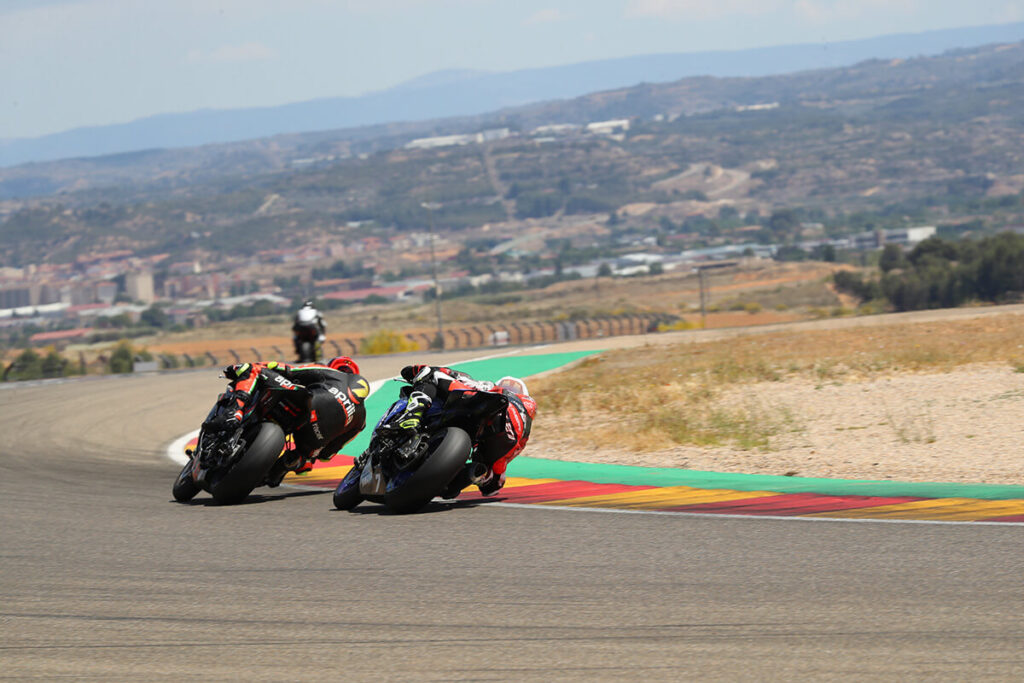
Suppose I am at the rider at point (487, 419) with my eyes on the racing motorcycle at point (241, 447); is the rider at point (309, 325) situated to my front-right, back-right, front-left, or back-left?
front-right

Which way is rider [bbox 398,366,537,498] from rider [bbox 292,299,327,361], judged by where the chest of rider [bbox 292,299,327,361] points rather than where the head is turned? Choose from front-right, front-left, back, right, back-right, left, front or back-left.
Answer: back

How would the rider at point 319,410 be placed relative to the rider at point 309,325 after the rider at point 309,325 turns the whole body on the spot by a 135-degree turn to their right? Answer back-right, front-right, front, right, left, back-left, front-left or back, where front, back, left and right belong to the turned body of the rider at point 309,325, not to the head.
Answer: front-right

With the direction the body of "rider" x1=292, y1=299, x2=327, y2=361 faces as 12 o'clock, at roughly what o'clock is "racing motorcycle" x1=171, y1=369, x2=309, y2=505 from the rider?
The racing motorcycle is roughly at 6 o'clock from the rider.

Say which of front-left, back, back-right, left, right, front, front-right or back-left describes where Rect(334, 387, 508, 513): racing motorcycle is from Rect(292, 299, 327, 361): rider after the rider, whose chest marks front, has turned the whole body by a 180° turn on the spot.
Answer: front

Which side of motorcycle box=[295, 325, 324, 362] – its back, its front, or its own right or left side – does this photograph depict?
back

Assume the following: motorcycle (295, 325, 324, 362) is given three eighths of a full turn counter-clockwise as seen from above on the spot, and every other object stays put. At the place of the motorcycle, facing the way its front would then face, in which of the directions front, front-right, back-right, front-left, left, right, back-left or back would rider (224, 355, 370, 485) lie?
front-left

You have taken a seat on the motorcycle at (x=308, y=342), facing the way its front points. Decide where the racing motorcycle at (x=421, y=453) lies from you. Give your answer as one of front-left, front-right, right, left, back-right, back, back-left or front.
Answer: back

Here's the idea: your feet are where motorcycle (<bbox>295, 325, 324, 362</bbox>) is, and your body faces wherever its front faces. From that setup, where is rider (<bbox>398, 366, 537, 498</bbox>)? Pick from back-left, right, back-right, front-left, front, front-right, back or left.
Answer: back

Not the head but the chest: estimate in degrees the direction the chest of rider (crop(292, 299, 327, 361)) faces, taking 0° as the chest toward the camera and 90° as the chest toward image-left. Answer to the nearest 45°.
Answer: approximately 180°

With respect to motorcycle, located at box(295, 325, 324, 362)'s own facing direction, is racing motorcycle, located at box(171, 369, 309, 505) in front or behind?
behind
